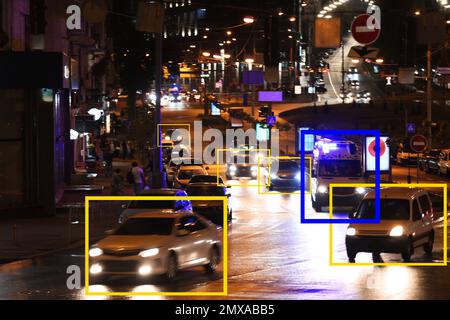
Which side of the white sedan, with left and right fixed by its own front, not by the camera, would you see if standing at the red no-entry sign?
back

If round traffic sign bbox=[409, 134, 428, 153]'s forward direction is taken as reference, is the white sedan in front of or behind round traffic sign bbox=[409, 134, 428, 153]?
in front

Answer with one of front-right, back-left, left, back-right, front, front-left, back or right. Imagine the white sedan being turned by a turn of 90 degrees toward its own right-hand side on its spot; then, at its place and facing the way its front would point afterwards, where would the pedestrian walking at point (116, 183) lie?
front-right

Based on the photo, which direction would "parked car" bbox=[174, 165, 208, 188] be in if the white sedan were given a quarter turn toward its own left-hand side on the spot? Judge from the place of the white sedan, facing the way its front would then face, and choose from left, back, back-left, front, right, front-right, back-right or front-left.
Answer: back-left

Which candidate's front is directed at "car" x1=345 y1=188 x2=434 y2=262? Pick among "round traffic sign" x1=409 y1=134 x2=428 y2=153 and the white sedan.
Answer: the round traffic sign

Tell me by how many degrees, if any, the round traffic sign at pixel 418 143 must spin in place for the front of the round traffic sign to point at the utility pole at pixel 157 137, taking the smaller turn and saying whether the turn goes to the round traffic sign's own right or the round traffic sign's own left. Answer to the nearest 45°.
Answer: approximately 45° to the round traffic sign's own right

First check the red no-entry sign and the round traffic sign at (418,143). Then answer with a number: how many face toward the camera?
2

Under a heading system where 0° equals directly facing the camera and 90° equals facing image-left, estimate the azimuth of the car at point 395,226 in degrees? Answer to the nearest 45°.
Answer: approximately 45°
